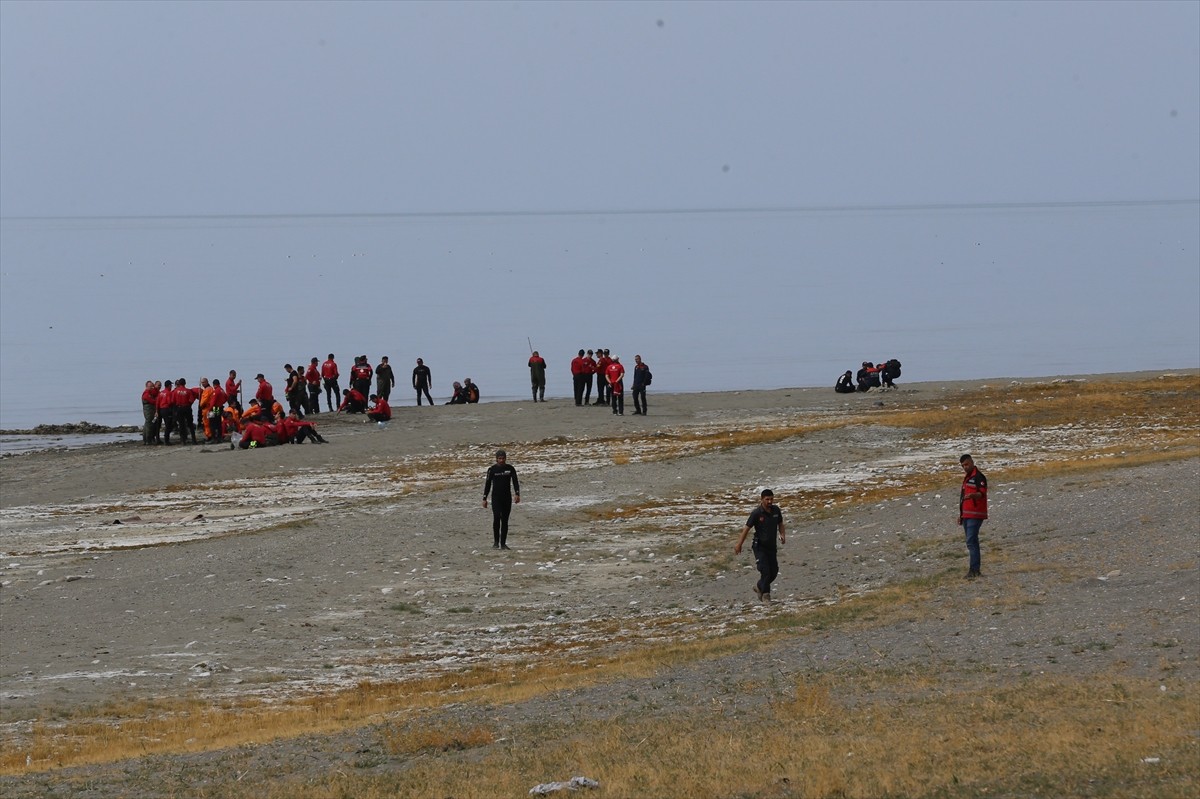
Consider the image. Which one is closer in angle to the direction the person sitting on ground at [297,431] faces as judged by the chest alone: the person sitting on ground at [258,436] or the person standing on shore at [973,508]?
the person standing on shore

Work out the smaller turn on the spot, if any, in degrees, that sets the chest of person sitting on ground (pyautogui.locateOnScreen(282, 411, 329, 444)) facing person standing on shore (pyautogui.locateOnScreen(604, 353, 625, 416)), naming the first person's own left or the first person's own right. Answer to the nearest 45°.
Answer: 0° — they already face them

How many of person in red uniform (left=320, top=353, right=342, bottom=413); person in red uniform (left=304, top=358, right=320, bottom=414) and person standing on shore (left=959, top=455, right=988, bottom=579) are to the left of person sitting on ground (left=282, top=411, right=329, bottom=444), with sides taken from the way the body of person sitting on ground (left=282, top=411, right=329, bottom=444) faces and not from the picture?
2

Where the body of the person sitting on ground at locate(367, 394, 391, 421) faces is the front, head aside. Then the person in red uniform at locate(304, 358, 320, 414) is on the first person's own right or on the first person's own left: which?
on the first person's own right

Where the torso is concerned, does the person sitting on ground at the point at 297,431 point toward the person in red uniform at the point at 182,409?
no

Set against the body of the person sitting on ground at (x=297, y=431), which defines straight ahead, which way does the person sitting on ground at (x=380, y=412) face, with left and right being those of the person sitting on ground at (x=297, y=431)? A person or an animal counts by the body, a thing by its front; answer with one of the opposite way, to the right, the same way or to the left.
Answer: the opposite way

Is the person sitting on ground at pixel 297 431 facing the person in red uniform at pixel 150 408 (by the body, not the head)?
no

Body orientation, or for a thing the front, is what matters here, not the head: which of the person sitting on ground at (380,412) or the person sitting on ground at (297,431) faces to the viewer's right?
the person sitting on ground at (297,431)

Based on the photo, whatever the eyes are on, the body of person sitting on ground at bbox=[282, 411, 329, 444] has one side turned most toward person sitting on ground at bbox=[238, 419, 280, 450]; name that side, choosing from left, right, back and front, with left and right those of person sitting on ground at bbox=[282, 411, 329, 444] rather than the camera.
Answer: back

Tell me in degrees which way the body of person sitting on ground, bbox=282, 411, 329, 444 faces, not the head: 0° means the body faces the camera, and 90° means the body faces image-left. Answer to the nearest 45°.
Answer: approximately 270°

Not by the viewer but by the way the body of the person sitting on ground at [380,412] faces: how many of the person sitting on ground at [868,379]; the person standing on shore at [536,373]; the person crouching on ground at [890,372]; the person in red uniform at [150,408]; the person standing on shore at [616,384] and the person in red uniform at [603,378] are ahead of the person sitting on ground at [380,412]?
1

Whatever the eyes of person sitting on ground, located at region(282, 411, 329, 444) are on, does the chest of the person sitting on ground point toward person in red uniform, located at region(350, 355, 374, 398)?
no

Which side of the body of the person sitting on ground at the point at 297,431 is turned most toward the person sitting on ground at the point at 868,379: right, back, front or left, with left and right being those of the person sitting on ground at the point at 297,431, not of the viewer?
front

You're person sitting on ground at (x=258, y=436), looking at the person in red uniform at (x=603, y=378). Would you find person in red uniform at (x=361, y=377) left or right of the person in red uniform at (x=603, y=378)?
left
